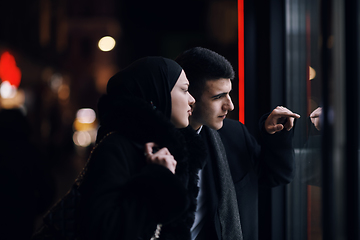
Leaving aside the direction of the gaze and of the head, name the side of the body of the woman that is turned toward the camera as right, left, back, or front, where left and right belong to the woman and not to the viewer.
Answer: right

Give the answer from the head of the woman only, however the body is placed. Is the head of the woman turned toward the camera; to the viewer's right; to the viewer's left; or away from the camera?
to the viewer's right

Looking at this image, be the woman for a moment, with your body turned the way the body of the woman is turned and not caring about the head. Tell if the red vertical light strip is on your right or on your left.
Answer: on your left
